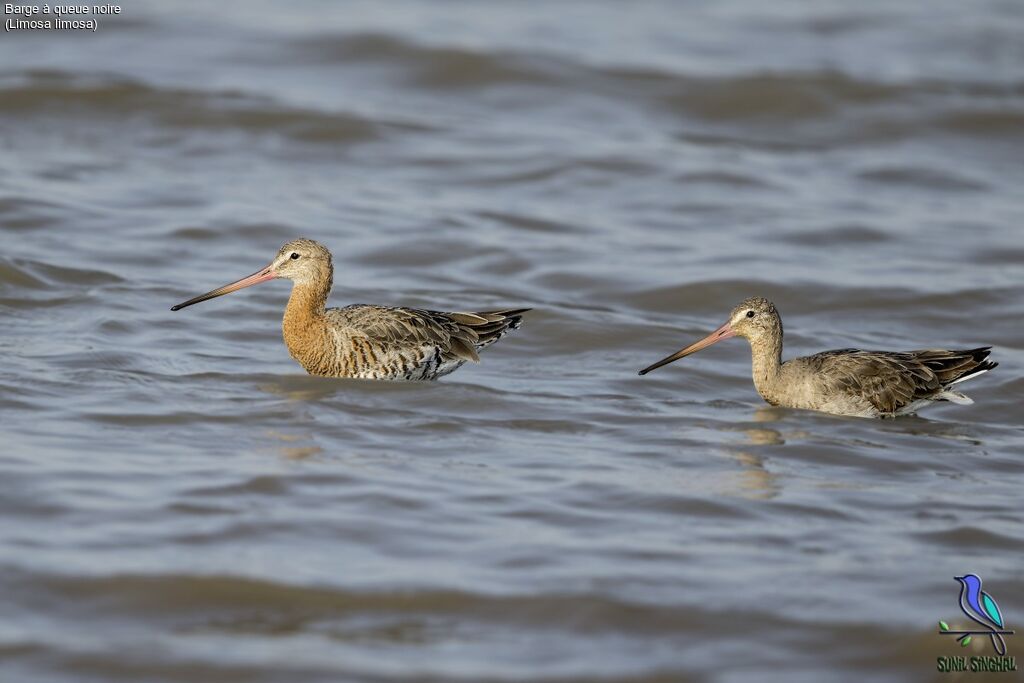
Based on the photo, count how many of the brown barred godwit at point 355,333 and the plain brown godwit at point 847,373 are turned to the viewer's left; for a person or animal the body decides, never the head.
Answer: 2

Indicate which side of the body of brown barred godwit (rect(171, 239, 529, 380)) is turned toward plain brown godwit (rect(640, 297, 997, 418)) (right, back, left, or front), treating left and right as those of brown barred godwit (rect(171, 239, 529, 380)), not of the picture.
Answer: back

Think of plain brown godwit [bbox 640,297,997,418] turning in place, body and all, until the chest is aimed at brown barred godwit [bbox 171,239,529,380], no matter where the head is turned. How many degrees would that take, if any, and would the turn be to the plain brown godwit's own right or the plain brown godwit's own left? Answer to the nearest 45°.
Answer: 0° — it already faces it

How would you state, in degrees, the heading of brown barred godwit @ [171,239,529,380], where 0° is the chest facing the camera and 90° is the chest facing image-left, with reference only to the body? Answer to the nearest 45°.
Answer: approximately 90°

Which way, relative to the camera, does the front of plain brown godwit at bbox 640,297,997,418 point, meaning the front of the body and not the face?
to the viewer's left
